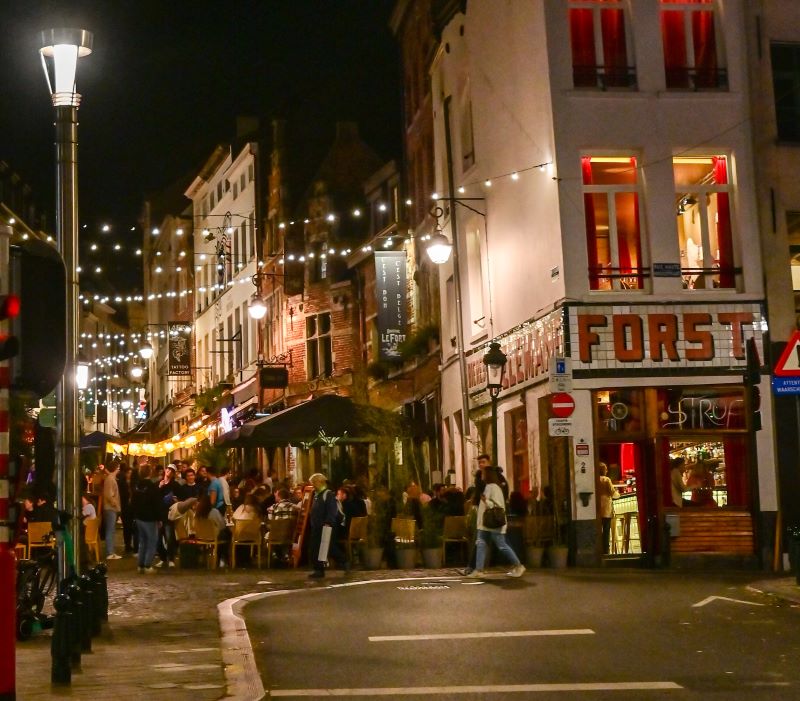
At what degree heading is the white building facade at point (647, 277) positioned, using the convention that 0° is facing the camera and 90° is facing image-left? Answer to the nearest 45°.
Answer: approximately 0°

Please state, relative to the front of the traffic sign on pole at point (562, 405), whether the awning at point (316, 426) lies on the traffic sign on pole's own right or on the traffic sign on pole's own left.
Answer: on the traffic sign on pole's own right

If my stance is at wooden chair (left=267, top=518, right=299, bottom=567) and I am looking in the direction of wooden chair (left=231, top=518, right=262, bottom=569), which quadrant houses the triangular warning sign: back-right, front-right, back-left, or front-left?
back-left

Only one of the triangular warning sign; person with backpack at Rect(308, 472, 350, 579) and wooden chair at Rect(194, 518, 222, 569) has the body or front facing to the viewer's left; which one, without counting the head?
the person with backpack

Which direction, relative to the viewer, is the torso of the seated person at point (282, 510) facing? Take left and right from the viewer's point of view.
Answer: facing away from the viewer

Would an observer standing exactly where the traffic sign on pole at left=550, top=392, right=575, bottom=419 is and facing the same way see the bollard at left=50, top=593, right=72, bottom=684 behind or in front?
in front

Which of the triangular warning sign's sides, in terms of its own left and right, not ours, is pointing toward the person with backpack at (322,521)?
right
